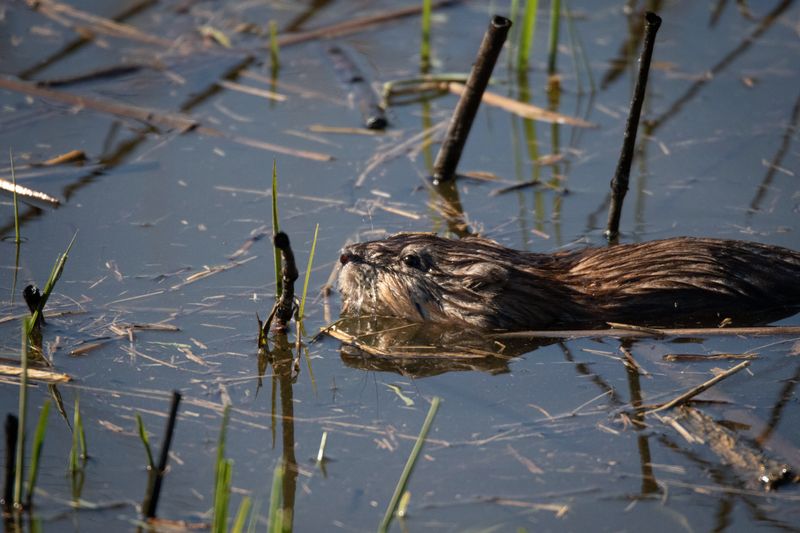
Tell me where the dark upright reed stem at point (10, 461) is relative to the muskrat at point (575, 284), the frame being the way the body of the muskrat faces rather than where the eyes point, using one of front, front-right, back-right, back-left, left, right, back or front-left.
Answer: front-left

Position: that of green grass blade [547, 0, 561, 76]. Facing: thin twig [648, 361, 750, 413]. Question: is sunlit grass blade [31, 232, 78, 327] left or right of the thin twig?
right

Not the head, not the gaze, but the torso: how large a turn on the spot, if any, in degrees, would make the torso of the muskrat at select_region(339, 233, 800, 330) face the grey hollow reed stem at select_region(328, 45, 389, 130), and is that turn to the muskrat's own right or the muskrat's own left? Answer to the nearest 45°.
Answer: approximately 45° to the muskrat's own right

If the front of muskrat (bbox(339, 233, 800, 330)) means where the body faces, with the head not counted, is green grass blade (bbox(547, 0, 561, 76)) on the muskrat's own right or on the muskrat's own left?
on the muskrat's own right

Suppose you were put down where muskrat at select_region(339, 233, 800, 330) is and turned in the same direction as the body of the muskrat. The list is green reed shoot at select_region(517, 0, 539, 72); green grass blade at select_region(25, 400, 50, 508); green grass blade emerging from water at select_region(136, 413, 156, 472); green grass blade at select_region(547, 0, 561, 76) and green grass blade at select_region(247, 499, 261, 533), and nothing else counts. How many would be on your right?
2

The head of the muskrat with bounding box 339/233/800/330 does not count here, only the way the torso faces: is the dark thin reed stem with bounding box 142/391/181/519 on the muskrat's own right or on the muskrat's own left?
on the muskrat's own left

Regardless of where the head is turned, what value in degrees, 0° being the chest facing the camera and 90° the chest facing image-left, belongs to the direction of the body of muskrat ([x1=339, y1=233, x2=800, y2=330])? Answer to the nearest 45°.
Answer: approximately 90°

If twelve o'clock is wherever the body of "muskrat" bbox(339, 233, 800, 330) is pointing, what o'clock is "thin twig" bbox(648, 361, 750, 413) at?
The thin twig is roughly at 8 o'clock from the muskrat.

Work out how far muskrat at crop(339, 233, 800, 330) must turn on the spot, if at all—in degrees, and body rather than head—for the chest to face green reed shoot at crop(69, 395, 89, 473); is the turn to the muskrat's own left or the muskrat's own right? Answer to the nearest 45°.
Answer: approximately 45° to the muskrat's own left

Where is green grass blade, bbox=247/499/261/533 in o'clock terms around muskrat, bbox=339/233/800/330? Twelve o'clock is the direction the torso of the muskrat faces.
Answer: The green grass blade is roughly at 10 o'clock from the muskrat.

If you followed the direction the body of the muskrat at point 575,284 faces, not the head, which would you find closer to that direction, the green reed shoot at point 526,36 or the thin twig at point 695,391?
the green reed shoot

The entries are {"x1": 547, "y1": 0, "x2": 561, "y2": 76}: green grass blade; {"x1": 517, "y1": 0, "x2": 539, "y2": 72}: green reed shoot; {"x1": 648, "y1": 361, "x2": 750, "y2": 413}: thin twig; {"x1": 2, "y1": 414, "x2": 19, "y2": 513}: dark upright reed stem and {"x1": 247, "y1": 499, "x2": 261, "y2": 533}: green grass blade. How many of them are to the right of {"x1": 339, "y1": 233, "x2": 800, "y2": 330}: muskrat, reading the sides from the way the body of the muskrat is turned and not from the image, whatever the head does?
2

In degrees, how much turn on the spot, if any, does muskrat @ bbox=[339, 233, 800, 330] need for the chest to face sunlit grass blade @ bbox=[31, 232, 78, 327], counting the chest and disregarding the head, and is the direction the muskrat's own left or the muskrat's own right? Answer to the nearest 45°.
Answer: approximately 45° to the muskrat's own left
